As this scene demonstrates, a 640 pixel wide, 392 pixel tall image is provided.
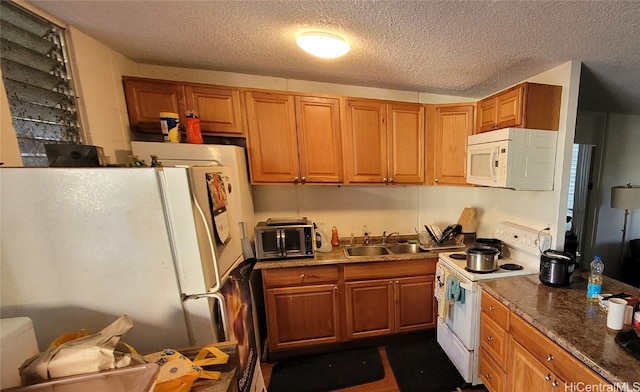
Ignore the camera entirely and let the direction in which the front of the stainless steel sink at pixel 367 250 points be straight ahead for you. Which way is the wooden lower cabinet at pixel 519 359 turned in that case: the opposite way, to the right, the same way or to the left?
to the right

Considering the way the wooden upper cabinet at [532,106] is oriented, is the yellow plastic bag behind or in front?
in front

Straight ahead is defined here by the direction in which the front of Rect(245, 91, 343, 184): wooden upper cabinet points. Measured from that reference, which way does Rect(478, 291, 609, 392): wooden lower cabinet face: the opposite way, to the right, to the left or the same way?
to the right

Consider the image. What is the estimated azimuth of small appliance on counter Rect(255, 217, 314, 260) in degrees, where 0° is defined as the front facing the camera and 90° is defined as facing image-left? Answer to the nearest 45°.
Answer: approximately 0°

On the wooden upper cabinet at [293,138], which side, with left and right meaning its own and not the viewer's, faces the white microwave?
left

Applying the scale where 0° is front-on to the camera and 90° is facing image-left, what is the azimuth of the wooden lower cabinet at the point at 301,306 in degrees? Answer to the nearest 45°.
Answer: approximately 0°
